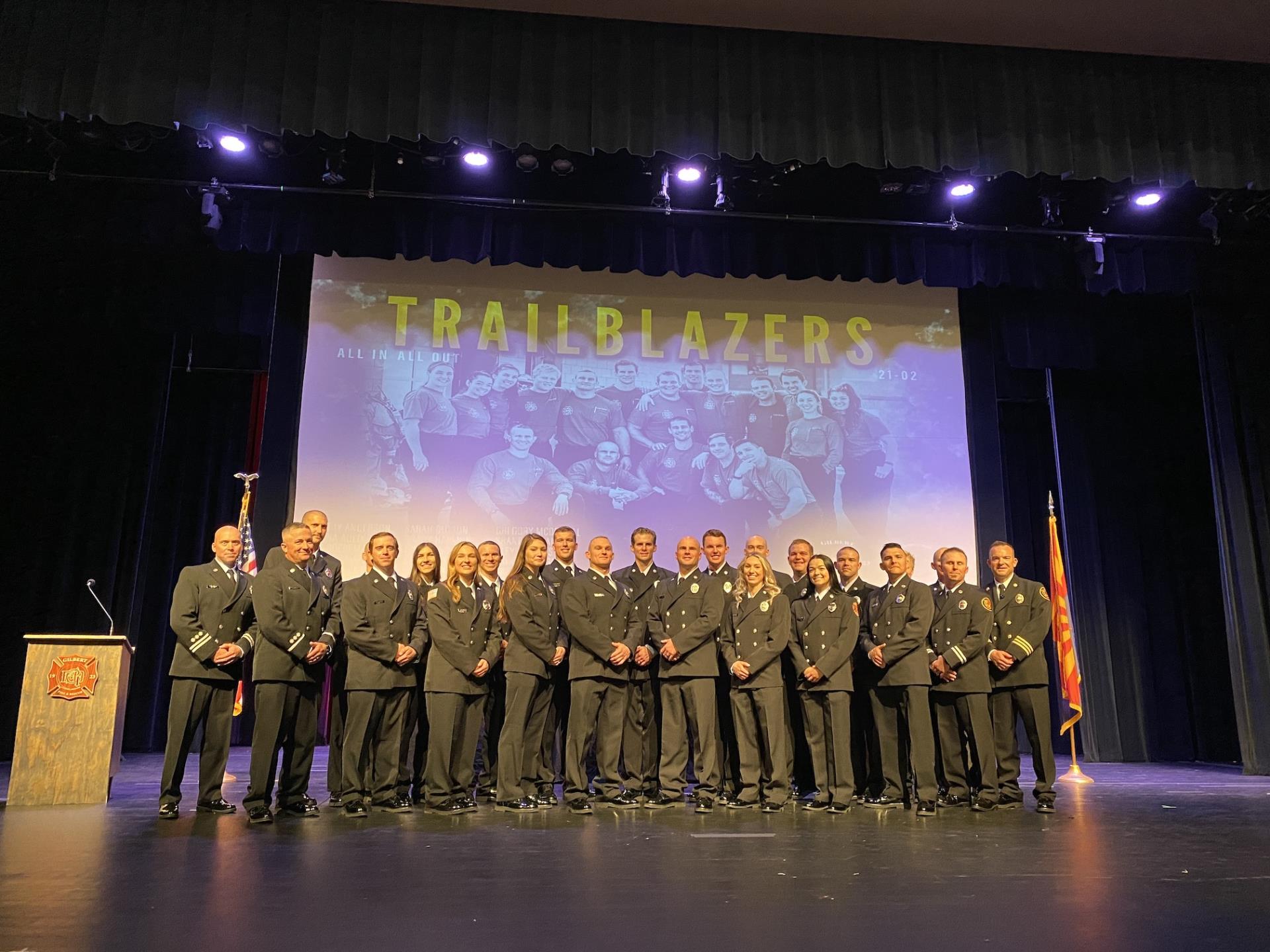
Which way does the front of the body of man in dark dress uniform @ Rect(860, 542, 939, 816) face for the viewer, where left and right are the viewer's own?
facing the viewer and to the left of the viewer

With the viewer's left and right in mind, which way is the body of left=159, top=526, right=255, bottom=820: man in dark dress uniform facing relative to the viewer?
facing the viewer and to the right of the viewer

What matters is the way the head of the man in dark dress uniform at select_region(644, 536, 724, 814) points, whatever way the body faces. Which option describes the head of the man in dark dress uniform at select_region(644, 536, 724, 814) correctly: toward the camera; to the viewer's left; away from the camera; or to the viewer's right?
toward the camera

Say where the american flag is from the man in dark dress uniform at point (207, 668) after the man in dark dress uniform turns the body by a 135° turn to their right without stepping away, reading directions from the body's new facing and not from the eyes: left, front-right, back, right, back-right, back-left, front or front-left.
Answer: right

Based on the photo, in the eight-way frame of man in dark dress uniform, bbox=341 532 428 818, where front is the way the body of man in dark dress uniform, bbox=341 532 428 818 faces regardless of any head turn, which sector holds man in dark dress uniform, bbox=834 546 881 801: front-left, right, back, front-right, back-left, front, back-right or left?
front-left

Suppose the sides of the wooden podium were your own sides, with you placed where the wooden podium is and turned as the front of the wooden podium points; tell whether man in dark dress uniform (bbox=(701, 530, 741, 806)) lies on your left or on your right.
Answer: on your left

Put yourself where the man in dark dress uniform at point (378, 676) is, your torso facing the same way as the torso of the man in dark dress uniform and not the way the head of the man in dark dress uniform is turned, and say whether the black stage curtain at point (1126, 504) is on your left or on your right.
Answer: on your left

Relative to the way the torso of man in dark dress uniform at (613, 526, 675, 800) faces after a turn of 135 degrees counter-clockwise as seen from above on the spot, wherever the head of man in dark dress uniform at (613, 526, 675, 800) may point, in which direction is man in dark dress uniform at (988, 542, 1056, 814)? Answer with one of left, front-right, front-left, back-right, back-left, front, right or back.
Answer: front-right

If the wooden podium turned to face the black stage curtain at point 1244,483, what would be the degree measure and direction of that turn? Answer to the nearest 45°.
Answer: approximately 90° to its left

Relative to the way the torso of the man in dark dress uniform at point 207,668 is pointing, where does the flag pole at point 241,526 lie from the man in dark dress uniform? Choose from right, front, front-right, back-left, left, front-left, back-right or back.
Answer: back-left

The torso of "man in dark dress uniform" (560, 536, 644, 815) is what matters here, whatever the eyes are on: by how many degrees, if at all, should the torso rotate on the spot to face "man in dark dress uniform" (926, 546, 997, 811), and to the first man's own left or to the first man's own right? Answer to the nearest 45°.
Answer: approximately 45° to the first man's own left

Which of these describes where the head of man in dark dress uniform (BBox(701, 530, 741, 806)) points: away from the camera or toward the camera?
toward the camera

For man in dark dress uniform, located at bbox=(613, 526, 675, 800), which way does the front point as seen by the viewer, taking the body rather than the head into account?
toward the camera

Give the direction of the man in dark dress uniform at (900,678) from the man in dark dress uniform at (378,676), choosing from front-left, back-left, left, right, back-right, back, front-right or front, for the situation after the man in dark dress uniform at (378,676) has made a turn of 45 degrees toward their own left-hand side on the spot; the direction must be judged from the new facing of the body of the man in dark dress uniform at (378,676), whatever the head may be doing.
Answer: front

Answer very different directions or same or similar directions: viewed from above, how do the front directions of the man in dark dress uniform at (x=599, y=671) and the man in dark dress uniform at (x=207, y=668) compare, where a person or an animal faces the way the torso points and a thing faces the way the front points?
same or similar directions

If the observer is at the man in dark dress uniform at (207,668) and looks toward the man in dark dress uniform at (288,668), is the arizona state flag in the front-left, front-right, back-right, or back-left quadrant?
front-left

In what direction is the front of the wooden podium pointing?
toward the camera

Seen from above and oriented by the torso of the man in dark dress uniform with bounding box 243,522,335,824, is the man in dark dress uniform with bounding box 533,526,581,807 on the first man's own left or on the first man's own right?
on the first man's own left

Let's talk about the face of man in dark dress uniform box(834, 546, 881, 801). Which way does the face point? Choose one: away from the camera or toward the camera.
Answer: toward the camera

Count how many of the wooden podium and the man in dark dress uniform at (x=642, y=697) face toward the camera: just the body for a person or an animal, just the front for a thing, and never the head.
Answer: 2

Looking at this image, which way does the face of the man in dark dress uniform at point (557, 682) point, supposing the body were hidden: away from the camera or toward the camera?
toward the camera
